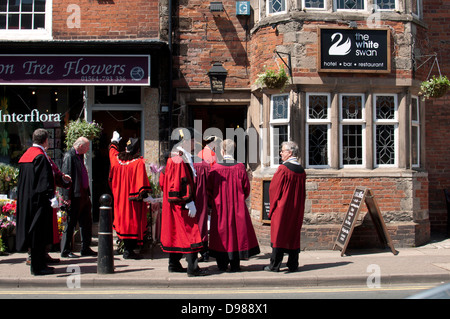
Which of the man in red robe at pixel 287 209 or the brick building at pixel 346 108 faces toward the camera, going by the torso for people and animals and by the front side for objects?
the brick building

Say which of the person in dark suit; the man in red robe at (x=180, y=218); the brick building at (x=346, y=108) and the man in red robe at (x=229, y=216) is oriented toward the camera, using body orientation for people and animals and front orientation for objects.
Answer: the brick building

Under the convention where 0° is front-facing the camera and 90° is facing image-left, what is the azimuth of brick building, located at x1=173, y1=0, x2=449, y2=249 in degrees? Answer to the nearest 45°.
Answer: approximately 0°

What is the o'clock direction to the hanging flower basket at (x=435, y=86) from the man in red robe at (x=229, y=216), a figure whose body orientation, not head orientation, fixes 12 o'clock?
The hanging flower basket is roughly at 2 o'clock from the man in red robe.

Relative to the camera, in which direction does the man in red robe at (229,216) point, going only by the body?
away from the camera

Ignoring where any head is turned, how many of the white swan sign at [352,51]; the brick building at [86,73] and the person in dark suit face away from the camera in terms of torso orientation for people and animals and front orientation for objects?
0

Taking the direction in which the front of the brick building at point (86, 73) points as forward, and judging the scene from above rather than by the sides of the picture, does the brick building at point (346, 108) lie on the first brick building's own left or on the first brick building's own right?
on the first brick building's own left

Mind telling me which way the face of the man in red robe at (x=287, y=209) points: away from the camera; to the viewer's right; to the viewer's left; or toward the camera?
to the viewer's left

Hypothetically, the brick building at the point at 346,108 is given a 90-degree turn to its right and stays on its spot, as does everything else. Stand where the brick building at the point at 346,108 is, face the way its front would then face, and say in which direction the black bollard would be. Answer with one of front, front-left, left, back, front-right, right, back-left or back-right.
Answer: front-left

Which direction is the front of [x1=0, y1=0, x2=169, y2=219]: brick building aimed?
toward the camera

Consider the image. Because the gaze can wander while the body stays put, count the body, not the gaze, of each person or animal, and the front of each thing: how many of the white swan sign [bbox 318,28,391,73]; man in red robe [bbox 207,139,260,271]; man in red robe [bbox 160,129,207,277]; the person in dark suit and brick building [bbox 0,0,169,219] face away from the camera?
1

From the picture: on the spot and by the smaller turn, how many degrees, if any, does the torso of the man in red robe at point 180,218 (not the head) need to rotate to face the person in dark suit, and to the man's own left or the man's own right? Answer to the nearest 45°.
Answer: approximately 135° to the man's own left
